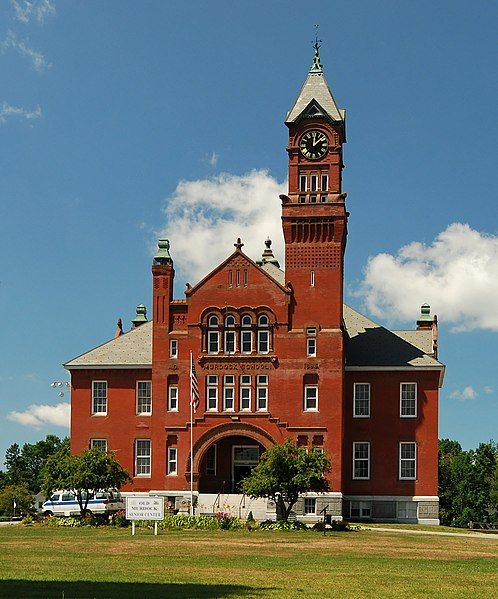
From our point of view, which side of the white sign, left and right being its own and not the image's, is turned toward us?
front
